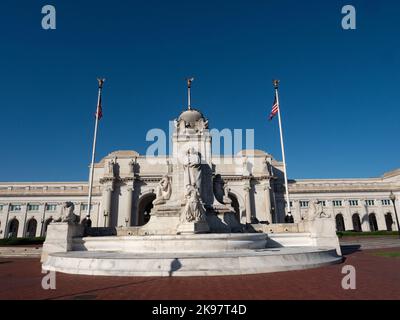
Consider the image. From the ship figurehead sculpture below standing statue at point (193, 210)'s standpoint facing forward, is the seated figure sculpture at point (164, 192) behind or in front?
behind

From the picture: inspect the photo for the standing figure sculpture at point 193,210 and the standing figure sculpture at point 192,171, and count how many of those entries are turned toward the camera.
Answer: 2

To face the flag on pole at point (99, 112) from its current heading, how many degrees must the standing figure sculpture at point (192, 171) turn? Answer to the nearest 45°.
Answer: approximately 135° to its right

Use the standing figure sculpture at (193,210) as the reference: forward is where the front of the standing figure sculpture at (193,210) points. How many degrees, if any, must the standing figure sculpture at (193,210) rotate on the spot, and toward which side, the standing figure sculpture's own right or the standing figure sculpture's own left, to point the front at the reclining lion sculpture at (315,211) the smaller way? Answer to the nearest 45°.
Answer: approximately 90° to the standing figure sculpture's own left

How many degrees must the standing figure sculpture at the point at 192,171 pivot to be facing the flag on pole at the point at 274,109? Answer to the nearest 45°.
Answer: approximately 135° to its left

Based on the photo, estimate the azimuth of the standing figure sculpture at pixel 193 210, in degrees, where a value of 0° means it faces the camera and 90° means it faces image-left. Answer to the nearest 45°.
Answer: approximately 0°
